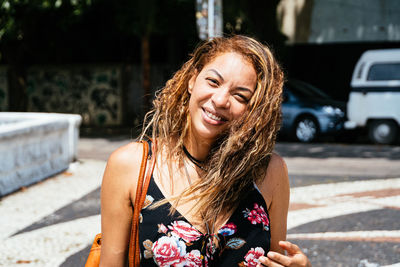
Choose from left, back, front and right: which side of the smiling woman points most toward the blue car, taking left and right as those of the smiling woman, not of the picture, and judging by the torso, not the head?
back

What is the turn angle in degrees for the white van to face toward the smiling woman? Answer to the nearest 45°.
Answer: approximately 90° to its right

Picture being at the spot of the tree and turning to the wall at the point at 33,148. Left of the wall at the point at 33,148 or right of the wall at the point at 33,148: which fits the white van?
left

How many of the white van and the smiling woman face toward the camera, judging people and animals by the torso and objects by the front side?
1

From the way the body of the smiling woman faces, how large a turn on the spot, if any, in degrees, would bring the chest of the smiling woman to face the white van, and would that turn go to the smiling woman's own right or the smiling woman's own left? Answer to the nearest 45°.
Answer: approximately 180°
